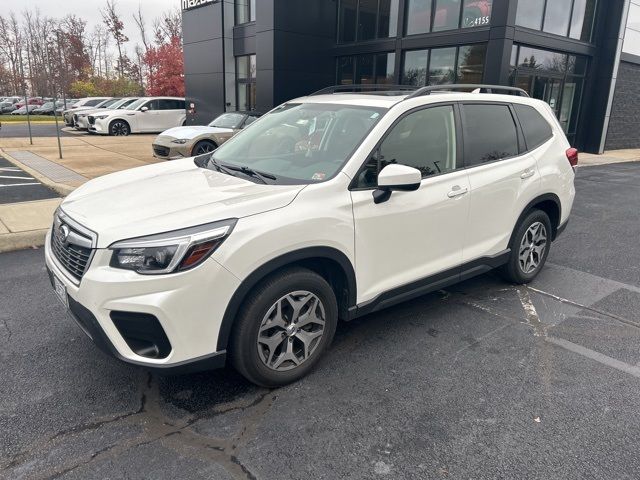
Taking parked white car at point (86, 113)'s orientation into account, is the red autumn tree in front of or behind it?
behind

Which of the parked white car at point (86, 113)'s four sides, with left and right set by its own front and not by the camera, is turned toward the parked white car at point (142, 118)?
left

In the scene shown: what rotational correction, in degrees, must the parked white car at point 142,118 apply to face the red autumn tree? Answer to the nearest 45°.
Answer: approximately 135° to its right

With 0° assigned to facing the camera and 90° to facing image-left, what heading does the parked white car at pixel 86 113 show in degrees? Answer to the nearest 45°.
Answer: approximately 45°

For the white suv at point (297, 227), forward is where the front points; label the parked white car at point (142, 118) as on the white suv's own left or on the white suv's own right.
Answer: on the white suv's own right

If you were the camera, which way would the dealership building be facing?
facing the viewer and to the left of the viewer

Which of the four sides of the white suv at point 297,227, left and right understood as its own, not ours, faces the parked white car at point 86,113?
right

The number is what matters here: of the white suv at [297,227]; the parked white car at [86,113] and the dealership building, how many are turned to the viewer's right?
0

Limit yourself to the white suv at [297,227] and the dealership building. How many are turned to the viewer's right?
0

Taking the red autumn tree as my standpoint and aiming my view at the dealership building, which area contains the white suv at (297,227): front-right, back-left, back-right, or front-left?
front-right
